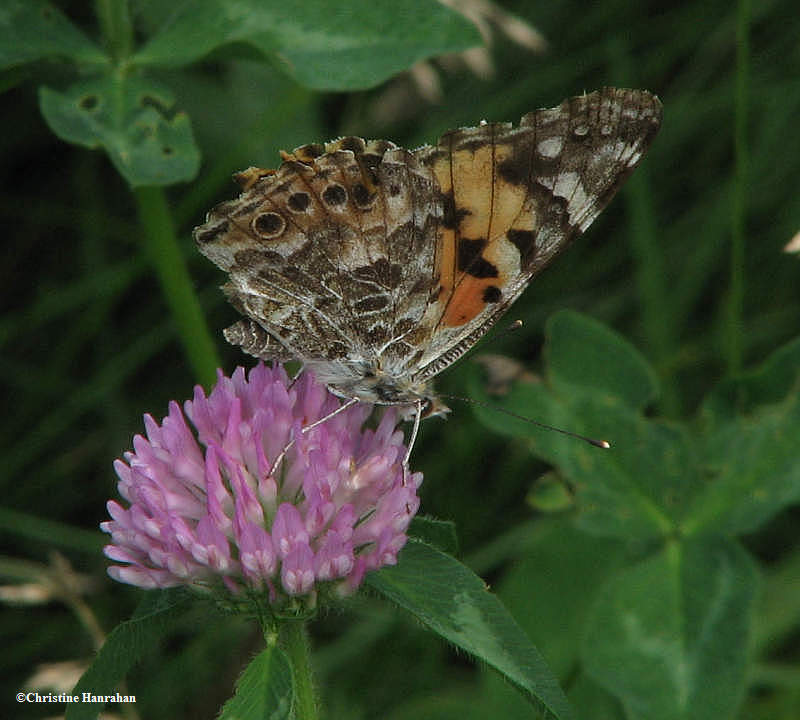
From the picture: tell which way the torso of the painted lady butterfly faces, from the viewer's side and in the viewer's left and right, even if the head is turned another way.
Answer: facing to the right of the viewer

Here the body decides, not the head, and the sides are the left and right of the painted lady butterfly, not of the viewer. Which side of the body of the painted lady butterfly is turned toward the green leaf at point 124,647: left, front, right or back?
back

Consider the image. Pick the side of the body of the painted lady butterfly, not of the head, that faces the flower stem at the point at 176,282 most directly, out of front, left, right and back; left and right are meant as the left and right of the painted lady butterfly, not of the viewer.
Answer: back

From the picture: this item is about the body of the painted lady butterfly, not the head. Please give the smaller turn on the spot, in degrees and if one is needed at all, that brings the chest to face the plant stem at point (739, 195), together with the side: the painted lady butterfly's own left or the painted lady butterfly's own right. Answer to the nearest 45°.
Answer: approximately 45° to the painted lady butterfly's own left
